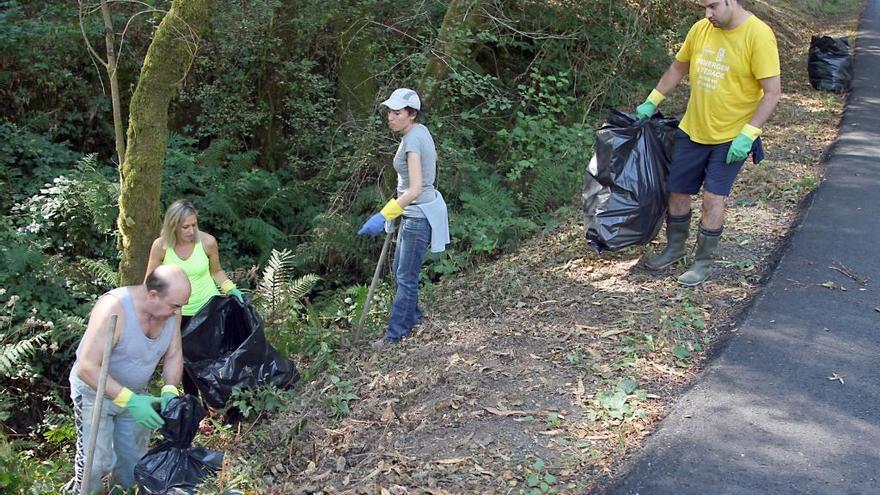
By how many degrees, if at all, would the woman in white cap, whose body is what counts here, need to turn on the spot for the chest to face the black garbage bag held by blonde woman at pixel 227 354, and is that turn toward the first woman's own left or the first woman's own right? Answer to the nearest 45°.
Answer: approximately 45° to the first woman's own left

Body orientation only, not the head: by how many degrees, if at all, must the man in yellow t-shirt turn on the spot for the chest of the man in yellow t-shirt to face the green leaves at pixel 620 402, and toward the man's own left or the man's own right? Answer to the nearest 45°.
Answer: approximately 45° to the man's own left

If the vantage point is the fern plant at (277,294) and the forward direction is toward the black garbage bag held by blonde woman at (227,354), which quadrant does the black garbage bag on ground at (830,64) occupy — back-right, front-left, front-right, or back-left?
back-left

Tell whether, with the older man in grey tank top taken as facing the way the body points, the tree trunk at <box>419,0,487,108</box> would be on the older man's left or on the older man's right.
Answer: on the older man's left

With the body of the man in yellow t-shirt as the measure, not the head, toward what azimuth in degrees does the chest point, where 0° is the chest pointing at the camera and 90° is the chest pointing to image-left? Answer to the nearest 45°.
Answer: approximately 45°

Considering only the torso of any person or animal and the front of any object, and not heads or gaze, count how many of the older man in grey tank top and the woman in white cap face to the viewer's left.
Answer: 1

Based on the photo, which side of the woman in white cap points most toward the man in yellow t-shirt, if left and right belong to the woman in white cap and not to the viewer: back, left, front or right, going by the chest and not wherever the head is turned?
back

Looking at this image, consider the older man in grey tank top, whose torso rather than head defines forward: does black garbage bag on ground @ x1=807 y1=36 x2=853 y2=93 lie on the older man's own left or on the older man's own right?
on the older man's own left

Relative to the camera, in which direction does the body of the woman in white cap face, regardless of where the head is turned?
to the viewer's left

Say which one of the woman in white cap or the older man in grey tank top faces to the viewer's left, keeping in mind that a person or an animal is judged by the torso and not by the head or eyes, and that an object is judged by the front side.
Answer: the woman in white cap

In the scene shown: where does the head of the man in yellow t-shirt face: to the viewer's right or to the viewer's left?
to the viewer's left

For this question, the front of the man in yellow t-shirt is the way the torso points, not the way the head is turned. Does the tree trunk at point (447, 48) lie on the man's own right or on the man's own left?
on the man's own right
